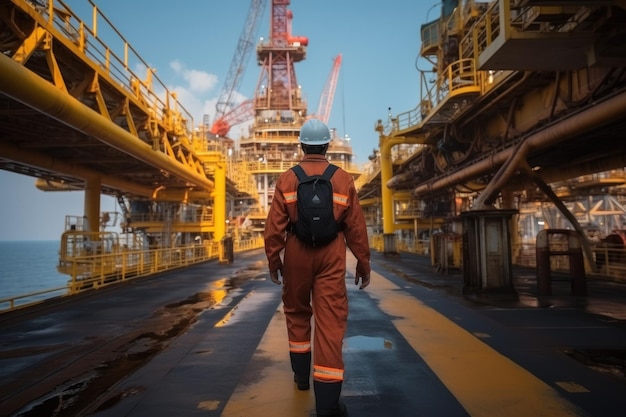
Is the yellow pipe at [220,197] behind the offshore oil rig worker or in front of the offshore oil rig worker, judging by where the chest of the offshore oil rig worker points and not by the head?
in front

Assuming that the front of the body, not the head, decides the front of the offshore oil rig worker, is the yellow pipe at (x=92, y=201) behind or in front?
in front

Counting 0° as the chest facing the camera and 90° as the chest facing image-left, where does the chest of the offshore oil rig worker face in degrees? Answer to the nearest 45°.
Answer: approximately 180°

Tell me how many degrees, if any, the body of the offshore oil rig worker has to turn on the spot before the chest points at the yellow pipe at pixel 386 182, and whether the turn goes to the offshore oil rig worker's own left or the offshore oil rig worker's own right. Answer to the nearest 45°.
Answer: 0° — they already face it

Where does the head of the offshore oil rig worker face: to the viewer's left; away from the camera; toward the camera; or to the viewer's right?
away from the camera

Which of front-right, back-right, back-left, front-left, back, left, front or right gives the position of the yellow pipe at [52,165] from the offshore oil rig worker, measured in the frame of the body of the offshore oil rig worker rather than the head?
front-left
